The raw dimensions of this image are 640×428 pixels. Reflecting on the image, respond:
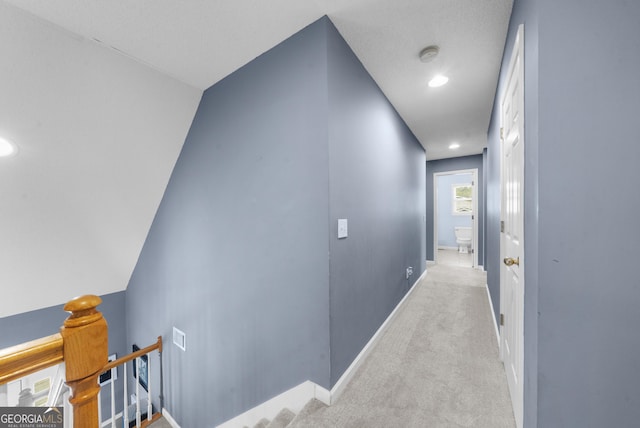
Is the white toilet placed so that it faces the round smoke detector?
yes

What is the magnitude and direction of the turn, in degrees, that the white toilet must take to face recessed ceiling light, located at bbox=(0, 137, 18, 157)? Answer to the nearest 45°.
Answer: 0° — it already faces it

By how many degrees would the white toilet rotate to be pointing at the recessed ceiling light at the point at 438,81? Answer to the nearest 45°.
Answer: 0° — it already faces it

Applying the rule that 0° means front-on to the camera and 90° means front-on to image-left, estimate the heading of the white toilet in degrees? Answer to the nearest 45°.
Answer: approximately 0°
